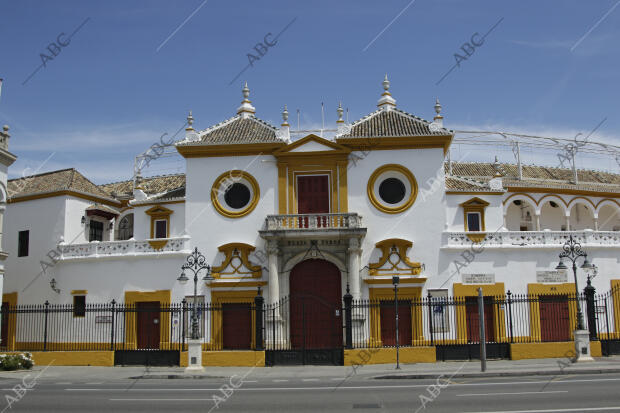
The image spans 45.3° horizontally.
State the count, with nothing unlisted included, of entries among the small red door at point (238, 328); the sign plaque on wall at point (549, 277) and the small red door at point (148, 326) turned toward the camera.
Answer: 3

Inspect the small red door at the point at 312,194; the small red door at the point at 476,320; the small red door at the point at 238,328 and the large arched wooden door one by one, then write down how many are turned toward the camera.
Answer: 4

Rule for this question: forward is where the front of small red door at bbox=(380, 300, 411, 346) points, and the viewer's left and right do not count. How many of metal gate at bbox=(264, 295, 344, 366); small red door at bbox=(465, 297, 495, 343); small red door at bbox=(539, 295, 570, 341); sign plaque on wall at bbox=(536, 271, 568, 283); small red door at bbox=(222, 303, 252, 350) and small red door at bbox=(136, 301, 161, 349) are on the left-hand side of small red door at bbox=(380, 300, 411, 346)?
3

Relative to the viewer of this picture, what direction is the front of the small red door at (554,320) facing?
facing the viewer

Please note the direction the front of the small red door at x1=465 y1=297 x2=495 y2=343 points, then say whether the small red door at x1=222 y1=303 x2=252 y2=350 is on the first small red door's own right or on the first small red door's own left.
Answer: on the first small red door's own right

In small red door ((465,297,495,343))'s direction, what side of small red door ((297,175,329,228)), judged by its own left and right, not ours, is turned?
left

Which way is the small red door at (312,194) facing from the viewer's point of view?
toward the camera

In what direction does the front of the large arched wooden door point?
toward the camera

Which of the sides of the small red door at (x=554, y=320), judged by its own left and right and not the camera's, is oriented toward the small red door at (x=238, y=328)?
right

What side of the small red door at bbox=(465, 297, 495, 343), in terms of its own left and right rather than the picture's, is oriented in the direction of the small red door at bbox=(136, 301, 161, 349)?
right

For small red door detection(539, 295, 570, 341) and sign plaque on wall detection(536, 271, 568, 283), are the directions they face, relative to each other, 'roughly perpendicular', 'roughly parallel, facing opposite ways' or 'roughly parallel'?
roughly parallel

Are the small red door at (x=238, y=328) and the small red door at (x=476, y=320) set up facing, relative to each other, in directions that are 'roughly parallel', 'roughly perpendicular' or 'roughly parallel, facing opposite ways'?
roughly parallel

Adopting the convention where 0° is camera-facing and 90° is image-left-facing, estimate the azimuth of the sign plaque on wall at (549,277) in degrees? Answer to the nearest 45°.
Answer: approximately 0°

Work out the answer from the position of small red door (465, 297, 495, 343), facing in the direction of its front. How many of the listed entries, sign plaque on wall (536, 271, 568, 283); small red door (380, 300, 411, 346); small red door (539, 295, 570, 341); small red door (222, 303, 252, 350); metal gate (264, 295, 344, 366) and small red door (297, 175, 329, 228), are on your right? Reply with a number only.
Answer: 4
